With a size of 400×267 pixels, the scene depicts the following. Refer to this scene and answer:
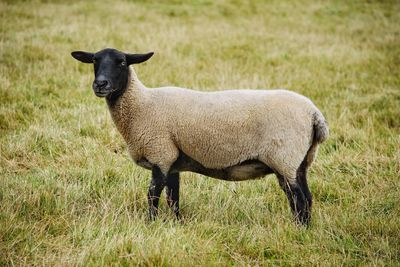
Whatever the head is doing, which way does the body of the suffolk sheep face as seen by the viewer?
to the viewer's left
